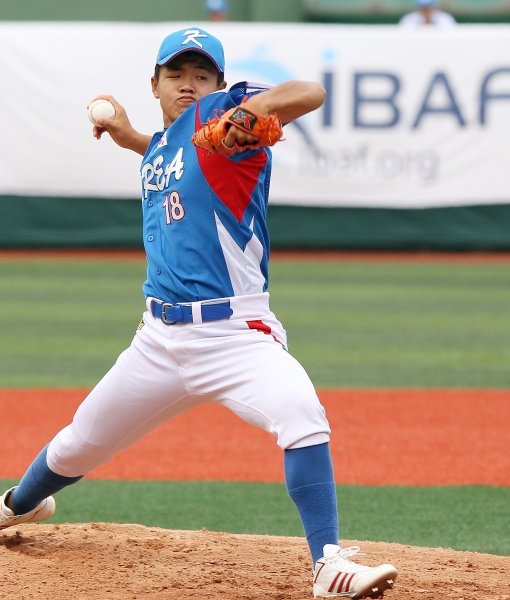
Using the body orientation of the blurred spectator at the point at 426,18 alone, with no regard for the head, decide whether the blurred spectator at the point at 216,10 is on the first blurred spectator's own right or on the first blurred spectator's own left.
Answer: on the first blurred spectator's own right

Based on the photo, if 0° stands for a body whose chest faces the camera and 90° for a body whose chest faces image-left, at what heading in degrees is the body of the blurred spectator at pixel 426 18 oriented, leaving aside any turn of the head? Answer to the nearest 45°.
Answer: approximately 0°
